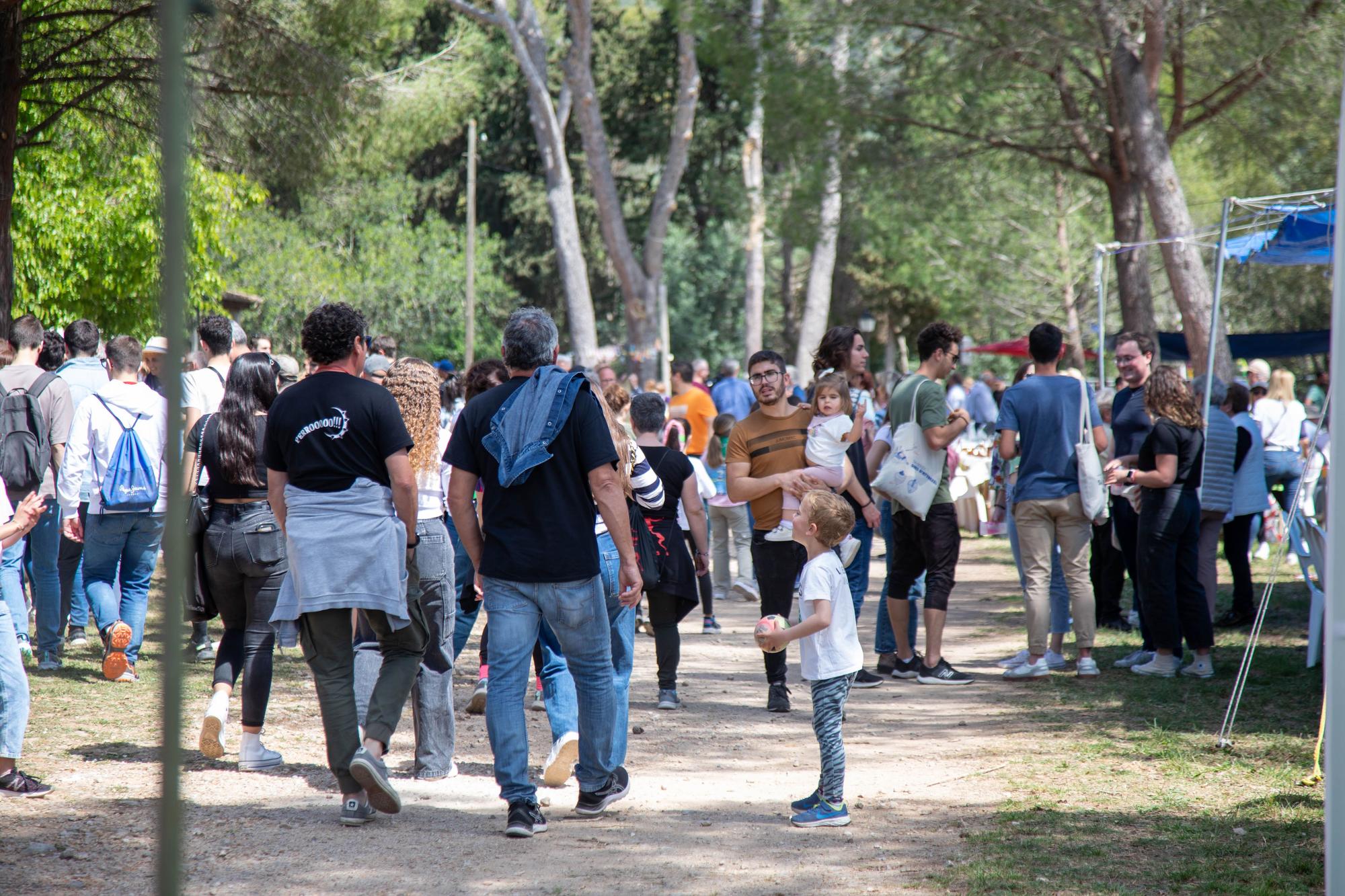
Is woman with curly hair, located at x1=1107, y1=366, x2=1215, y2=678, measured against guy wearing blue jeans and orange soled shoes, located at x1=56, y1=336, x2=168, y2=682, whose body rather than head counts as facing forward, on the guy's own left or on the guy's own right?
on the guy's own right

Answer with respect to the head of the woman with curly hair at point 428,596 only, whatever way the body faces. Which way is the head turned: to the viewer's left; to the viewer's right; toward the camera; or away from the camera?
away from the camera

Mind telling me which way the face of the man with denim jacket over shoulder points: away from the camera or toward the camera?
away from the camera

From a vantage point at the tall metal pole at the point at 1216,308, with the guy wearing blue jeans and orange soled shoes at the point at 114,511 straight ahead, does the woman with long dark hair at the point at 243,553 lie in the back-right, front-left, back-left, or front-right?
front-left

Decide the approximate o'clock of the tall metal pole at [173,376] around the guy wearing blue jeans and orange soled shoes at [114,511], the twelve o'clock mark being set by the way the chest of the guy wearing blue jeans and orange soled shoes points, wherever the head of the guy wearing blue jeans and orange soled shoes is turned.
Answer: The tall metal pole is roughly at 6 o'clock from the guy wearing blue jeans and orange soled shoes.

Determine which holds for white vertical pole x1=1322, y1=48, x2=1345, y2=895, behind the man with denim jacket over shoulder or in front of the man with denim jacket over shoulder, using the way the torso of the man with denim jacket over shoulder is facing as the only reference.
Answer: behind

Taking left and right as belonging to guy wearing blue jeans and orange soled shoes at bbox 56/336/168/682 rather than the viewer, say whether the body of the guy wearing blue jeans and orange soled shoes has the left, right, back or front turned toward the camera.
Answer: back

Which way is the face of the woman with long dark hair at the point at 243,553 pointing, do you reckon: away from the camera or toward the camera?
away from the camera

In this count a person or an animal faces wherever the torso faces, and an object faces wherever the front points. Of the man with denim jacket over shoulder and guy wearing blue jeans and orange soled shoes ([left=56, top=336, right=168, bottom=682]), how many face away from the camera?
2

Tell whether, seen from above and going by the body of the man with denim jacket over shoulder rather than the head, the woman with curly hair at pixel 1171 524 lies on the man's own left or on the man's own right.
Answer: on the man's own right

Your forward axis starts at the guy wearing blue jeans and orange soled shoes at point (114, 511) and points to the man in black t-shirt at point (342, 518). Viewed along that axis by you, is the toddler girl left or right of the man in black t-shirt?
left

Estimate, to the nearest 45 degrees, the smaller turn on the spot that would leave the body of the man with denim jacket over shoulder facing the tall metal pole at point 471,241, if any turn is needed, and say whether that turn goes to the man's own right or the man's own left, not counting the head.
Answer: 0° — they already face it

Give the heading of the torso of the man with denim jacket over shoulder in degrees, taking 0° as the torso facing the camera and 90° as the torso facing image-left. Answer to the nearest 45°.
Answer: approximately 180°
